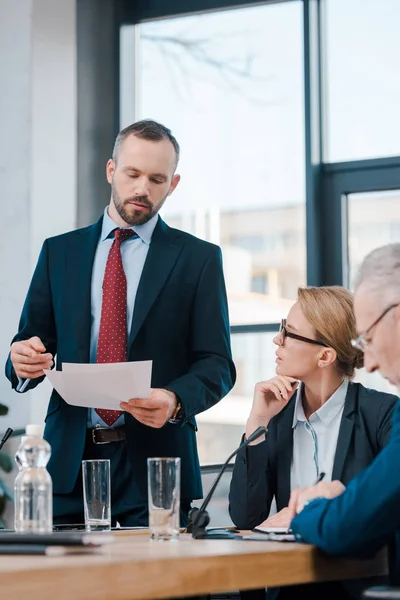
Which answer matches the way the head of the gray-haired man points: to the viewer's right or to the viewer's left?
to the viewer's left

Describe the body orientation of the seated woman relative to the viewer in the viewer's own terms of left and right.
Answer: facing the viewer and to the left of the viewer

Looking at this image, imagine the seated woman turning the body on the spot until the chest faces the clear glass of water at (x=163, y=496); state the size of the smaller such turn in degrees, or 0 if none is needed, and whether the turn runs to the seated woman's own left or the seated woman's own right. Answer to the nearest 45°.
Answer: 0° — they already face it

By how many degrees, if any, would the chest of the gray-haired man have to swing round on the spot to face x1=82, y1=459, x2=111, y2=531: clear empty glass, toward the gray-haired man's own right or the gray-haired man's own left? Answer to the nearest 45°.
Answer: approximately 45° to the gray-haired man's own right

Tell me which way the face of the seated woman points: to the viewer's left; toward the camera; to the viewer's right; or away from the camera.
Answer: to the viewer's left

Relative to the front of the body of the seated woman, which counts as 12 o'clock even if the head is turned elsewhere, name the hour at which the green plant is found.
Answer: The green plant is roughly at 3 o'clock from the seated woman.

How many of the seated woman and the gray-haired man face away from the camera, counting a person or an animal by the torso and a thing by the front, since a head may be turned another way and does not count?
0

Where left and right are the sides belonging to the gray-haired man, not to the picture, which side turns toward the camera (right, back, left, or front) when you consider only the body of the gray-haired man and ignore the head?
left

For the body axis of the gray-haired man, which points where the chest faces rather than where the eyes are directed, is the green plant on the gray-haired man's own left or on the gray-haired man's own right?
on the gray-haired man's own right

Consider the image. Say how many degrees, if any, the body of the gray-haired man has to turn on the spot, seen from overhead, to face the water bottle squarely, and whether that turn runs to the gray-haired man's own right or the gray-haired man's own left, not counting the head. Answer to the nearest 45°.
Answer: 0° — they already face it
